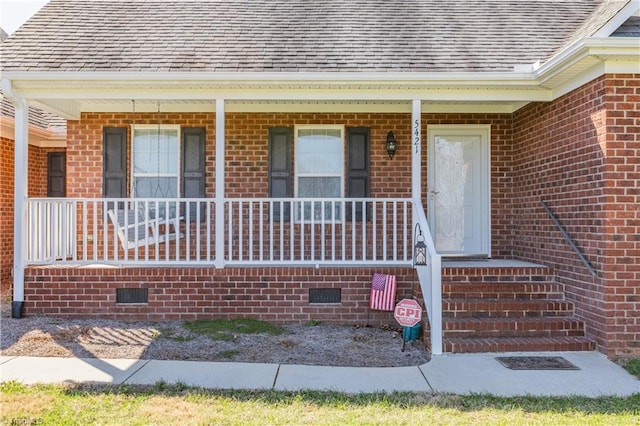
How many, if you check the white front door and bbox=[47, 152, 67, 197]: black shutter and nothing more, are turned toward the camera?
2

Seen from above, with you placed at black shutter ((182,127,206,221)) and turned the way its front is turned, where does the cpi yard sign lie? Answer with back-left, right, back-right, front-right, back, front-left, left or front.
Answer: front-left

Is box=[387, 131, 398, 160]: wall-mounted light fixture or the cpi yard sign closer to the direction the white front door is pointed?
the cpi yard sign

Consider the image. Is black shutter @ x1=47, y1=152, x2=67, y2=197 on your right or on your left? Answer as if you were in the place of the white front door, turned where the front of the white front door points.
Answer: on your right

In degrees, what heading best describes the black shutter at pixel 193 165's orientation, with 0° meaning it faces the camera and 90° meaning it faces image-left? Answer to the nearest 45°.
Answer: approximately 0°

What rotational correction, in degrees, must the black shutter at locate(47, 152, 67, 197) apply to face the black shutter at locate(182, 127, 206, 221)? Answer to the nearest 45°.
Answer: approximately 45° to its left

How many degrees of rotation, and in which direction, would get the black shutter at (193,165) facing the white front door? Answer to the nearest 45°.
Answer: approximately 90° to its left

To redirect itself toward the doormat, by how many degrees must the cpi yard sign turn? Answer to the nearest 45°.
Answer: approximately 90° to its left

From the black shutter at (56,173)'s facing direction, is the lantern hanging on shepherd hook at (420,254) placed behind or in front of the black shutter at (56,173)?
in front
